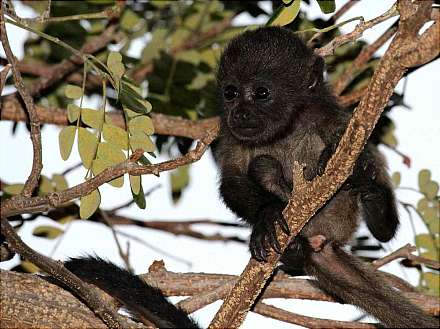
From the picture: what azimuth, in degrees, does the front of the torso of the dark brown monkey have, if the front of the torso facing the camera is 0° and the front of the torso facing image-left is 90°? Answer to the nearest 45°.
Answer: approximately 45°

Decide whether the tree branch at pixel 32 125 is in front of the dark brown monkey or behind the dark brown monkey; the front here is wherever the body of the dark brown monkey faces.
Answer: in front
